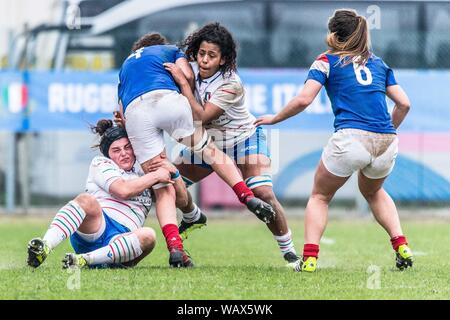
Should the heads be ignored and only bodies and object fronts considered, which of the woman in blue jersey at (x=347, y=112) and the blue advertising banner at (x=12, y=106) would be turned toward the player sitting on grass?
the blue advertising banner

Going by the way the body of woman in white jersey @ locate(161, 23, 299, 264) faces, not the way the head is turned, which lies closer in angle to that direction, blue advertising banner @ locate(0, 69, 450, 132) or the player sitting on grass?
the player sitting on grass

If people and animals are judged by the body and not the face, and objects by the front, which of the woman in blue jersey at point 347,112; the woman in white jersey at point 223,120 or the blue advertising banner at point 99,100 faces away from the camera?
the woman in blue jersey

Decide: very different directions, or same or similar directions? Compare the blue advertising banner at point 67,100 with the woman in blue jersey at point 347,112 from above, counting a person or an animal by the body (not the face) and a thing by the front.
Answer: very different directions

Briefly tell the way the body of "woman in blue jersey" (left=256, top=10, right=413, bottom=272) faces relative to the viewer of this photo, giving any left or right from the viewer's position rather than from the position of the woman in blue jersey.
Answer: facing away from the viewer

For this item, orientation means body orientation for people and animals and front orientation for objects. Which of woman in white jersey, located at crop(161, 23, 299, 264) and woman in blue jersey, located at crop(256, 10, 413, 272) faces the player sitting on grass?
the woman in white jersey

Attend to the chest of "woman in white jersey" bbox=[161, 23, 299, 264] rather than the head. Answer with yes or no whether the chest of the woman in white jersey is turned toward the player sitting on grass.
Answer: yes

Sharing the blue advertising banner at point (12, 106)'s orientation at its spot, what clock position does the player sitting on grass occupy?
The player sitting on grass is roughly at 12 o'clock from the blue advertising banner.

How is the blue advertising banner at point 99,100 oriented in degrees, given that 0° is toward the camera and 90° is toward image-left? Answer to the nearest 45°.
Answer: approximately 0°
